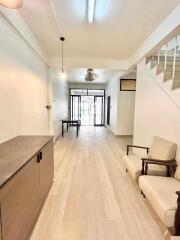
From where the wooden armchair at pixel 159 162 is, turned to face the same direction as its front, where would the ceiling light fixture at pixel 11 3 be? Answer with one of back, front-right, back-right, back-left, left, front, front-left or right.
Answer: front

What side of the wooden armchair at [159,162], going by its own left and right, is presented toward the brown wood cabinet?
front

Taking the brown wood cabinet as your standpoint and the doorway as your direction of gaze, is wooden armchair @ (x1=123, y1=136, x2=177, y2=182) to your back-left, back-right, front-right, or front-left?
front-right

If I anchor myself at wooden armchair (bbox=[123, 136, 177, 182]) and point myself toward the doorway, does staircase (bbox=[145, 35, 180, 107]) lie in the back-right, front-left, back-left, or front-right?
front-right

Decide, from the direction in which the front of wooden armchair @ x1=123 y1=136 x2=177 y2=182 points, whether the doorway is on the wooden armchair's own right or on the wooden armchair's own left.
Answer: on the wooden armchair's own right

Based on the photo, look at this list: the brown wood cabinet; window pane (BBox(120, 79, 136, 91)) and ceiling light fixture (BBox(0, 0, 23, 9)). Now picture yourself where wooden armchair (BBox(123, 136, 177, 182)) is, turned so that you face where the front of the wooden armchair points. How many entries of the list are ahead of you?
2

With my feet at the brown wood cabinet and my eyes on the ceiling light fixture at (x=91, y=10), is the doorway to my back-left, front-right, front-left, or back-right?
front-left

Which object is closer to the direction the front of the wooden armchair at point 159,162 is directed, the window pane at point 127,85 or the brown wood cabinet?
the brown wood cabinet

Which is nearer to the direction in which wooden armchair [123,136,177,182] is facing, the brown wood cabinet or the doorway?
the brown wood cabinet

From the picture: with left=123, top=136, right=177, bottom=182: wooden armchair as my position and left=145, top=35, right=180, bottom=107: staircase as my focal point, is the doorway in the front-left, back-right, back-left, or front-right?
front-left

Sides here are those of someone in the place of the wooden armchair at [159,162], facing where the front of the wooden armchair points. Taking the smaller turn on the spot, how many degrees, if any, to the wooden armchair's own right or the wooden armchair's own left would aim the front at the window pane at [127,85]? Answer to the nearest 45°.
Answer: approximately 135° to the wooden armchair's own right

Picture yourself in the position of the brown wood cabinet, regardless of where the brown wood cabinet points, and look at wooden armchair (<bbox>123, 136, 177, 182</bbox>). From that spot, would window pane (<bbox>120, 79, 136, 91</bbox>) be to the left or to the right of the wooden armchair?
left

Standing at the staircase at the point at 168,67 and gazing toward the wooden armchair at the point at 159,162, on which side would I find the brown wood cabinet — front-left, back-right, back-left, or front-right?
front-right

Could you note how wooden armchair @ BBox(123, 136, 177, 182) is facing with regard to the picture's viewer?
facing the viewer and to the left of the viewer
